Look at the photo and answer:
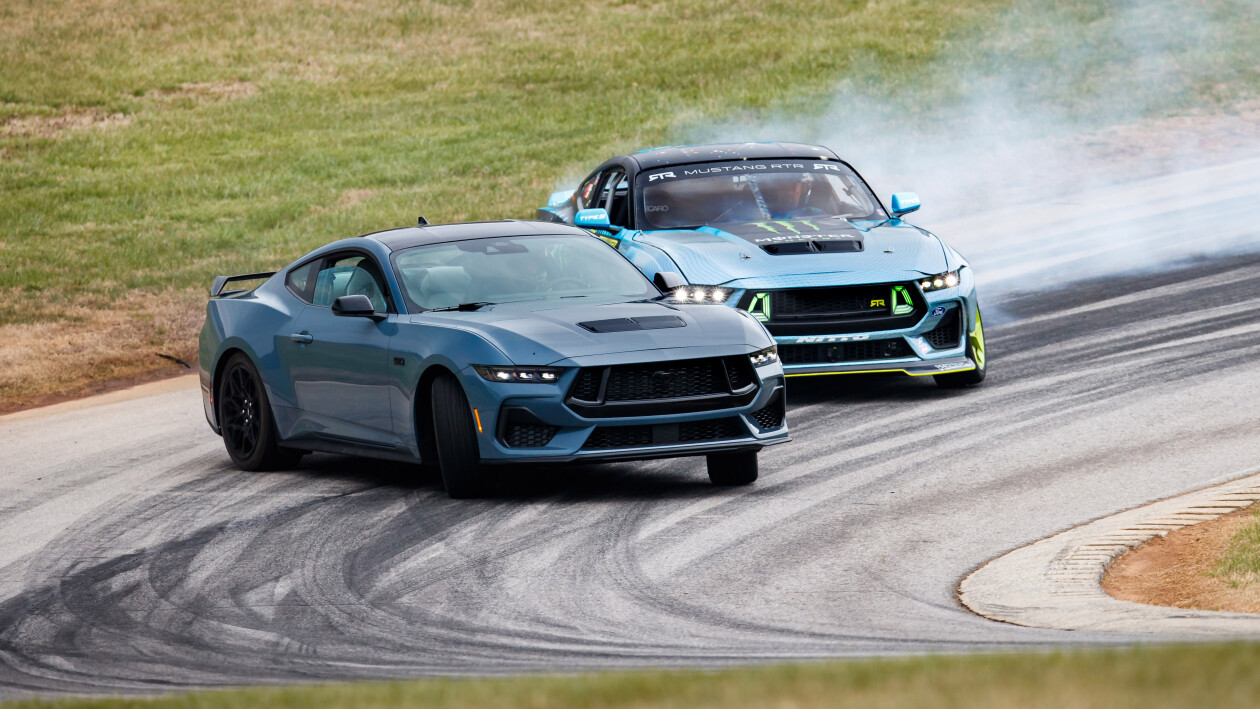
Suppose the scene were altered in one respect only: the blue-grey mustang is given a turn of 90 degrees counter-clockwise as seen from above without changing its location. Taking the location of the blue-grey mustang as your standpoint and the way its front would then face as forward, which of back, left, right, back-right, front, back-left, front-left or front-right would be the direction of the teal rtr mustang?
front

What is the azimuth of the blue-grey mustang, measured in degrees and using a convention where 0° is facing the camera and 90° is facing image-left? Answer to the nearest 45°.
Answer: approximately 315°
